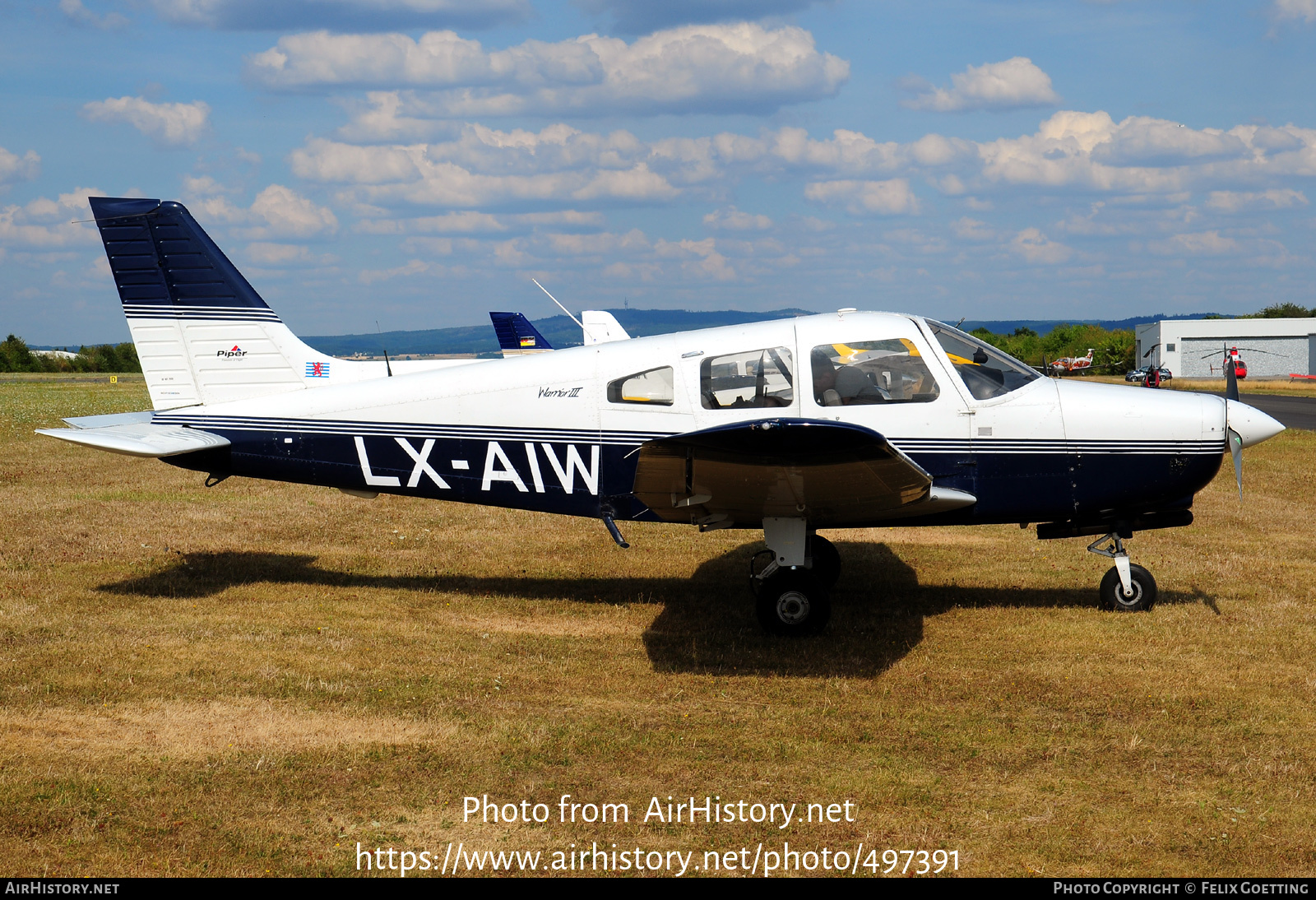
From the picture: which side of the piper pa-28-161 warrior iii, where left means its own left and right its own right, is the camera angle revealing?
right
